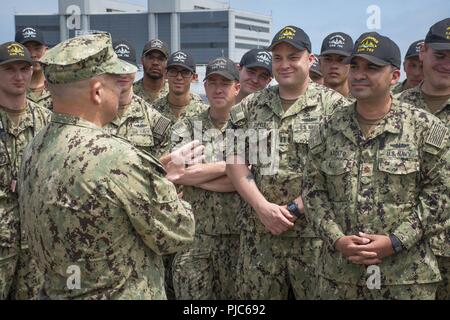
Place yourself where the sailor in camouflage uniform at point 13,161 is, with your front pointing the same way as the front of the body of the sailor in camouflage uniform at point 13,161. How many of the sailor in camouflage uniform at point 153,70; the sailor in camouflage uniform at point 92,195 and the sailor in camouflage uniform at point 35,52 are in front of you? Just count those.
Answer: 1

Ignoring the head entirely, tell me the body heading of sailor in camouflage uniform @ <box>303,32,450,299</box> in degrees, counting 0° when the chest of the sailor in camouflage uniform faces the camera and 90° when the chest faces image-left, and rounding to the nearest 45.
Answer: approximately 45°

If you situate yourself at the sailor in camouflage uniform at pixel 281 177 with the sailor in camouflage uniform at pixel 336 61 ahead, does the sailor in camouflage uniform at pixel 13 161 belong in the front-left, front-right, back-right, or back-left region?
back-left

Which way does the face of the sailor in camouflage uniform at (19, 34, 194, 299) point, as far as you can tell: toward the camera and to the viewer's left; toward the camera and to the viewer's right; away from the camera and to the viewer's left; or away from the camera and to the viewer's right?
away from the camera and to the viewer's right

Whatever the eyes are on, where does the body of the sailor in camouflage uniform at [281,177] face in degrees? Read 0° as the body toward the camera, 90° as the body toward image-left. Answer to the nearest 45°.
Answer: approximately 0°

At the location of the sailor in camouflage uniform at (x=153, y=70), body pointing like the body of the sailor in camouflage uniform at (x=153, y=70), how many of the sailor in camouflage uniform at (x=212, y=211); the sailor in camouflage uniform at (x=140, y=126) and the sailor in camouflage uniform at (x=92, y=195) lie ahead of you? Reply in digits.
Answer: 3

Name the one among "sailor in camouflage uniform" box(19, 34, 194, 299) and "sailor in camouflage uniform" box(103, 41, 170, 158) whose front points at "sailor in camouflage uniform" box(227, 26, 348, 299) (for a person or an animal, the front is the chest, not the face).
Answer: "sailor in camouflage uniform" box(19, 34, 194, 299)

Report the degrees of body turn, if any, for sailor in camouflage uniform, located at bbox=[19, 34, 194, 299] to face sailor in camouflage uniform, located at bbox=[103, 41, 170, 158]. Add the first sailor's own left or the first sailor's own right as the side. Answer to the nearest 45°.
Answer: approximately 45° to the first sailor's own left

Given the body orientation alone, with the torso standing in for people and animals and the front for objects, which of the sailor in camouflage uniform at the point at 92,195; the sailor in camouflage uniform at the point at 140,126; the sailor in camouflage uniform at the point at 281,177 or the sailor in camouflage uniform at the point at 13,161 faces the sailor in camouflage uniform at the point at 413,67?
the sailor in camouflage uniform at the point at 92,195

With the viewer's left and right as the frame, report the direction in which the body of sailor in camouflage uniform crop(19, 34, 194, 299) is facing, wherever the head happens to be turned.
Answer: facing away from the viewer and to the right of the viewer

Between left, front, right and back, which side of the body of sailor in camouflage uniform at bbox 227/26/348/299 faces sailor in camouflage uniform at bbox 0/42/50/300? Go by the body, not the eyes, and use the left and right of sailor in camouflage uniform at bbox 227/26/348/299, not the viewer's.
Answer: right

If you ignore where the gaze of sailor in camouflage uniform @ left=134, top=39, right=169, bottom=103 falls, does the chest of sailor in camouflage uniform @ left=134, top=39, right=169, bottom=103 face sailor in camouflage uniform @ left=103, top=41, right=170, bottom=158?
yes
